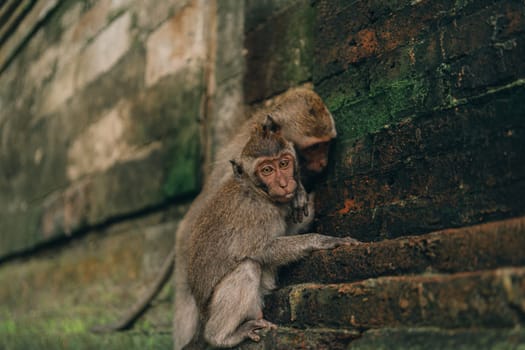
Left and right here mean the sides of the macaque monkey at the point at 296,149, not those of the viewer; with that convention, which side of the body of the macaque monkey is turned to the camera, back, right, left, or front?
right

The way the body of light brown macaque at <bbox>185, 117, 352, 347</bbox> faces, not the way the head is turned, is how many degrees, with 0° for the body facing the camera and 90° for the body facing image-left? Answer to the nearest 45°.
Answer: approximately 270°

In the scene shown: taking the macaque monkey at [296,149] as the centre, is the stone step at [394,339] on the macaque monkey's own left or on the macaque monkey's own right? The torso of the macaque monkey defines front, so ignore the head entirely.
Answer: on the macaque monkey's own right

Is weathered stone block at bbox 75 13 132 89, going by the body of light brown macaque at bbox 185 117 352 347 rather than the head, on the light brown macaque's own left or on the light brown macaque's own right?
on the light brown macaque's own left

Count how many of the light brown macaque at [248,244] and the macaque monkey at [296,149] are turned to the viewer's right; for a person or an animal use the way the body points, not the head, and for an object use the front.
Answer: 2
